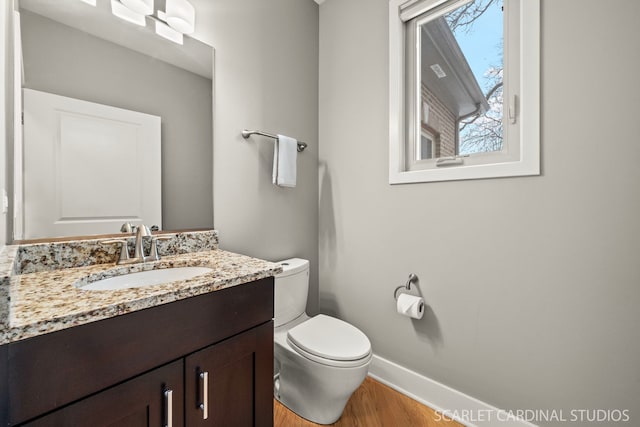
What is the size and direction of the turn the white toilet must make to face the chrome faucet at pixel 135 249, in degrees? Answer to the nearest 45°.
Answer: approximately 135° to its right

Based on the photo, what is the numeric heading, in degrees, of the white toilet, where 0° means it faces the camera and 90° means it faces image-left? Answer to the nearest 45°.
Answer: approximately 315°
